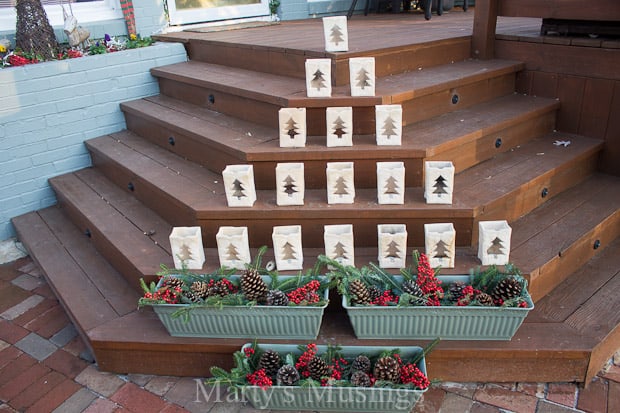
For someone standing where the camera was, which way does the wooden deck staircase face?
facing the viewer

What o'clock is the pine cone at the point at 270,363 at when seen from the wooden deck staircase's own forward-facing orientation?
The pine cone is roughly at 1 o'clock from the wooden deck staircase.

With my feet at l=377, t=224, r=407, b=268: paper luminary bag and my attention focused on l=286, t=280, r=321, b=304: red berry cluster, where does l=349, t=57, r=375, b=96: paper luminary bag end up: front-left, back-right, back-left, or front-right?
back-right

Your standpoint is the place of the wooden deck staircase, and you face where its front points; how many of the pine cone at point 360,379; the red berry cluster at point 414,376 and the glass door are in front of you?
2

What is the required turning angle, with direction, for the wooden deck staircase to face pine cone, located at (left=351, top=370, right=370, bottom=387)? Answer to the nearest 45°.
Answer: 0° — it already faces it

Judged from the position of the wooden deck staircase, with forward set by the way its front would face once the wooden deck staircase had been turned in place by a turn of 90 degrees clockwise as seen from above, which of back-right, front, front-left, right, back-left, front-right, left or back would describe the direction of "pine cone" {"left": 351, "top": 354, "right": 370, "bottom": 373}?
left

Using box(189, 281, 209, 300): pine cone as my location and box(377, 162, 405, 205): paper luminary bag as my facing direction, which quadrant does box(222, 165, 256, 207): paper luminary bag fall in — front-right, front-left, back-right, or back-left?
front-left

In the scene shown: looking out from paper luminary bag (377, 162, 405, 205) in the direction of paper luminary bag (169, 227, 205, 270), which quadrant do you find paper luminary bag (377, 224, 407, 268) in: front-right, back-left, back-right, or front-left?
front-left

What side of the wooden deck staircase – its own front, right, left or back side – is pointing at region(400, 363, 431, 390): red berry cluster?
front

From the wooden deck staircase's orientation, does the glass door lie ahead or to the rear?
to the rear

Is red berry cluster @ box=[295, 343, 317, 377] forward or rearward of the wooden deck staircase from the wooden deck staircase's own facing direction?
forward

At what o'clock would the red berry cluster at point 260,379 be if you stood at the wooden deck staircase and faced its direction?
The red berry cluster is roughly at 1 o'clock from the wooden deck staircase.

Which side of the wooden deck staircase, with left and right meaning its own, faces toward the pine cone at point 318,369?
front

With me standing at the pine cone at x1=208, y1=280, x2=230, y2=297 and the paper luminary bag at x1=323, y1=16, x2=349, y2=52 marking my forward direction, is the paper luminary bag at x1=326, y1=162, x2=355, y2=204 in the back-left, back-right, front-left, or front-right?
front-right
